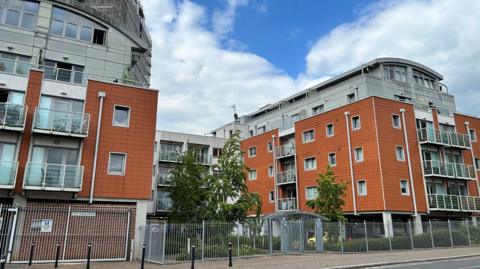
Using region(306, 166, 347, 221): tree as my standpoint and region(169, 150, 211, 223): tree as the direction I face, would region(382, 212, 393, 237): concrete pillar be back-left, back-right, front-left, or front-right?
back-right

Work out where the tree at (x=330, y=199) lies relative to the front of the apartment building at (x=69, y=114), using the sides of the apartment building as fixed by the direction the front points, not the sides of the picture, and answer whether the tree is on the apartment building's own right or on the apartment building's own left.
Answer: on the apartment building's own left

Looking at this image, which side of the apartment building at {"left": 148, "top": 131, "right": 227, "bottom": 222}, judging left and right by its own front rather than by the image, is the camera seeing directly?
front

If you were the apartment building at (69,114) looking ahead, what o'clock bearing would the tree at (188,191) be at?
The tree is roughly at 8 o'clock from the apartment building.

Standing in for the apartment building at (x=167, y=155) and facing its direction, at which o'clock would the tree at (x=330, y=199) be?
The tree is roughly at 11 o'clock from the apartment building.

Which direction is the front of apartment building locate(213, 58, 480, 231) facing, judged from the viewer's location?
facing the viewer and to the right of the viewer

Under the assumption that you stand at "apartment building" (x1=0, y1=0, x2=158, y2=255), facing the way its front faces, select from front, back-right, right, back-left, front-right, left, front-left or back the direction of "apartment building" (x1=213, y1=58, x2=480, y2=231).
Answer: left

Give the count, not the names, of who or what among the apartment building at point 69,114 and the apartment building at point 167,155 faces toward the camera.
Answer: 2

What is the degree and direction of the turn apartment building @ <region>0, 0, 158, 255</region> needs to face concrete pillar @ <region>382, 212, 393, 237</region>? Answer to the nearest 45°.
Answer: approximately 90° to its left

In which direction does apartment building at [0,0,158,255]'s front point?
toward the camera
